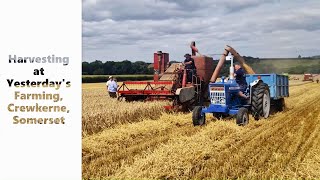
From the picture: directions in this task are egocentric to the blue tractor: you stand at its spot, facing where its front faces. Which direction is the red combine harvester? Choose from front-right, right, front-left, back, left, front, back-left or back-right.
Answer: right

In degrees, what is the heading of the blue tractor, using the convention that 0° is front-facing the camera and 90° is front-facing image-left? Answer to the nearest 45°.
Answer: approximately 45°

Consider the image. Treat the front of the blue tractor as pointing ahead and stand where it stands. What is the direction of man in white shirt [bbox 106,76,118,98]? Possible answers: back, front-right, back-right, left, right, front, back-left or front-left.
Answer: right

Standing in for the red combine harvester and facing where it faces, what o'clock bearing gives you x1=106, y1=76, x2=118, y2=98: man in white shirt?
The man in white shirt is roughly at 3 o'clock from the red combine harvester.

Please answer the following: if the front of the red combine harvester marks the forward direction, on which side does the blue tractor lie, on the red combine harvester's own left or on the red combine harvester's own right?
on the red combine harvester's own left

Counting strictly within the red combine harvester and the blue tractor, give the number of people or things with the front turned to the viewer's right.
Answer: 0

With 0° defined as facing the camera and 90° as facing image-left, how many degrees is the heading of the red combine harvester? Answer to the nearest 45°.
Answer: approximately 45°
